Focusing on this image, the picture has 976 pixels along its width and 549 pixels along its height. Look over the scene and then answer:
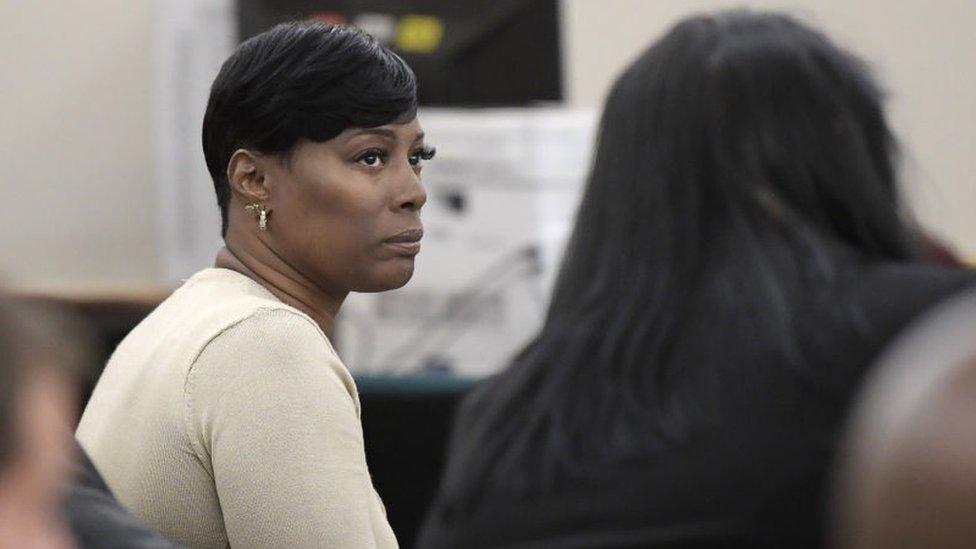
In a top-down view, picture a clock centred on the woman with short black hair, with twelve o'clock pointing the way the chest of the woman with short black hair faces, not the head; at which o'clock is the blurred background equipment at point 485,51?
The blurred background equipment is roughly at 11 o'clock from the woman with short black hair.

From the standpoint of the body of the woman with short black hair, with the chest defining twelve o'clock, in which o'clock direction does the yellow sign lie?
The yellow sign is roughly at 11 o'clock from the woman with short black hair.

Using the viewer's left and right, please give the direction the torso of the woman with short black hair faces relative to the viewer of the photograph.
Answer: facing away from the viewer and to the right of the viewer

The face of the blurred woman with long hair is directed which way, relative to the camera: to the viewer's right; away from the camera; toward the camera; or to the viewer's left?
away from the camera
